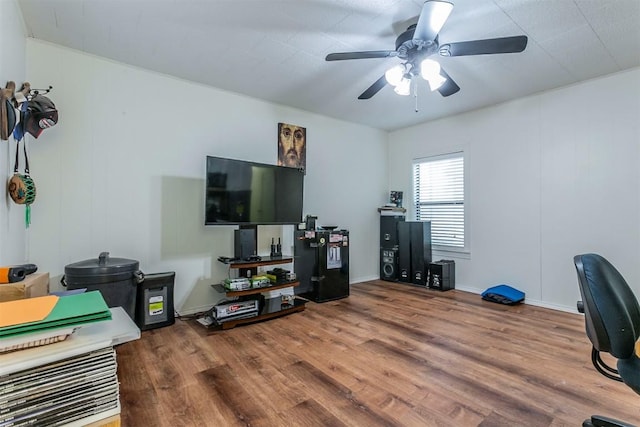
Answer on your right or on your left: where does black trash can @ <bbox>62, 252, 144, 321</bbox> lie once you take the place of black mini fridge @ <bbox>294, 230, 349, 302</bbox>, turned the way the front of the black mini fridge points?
on your right

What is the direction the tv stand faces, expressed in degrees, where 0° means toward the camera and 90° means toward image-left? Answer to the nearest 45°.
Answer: approximately 315°

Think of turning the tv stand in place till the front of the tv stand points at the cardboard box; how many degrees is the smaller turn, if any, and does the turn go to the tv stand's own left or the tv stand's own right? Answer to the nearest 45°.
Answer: approximately 90° to the tv stand's own right

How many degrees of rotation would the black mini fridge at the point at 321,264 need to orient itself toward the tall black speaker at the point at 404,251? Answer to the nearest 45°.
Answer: approximately 90° to its left

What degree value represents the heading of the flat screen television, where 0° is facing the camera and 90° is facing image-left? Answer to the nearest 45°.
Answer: approximately 315°
